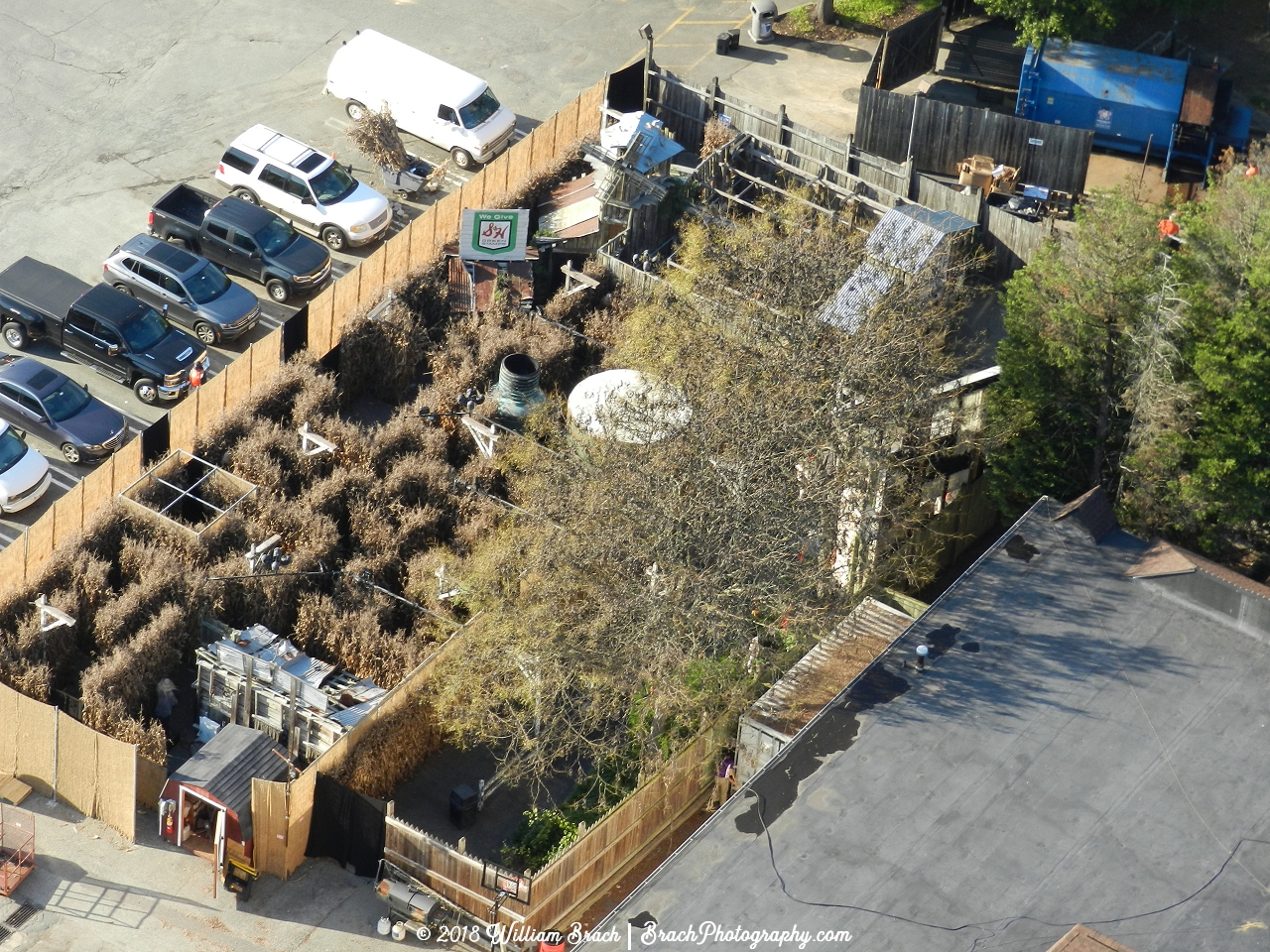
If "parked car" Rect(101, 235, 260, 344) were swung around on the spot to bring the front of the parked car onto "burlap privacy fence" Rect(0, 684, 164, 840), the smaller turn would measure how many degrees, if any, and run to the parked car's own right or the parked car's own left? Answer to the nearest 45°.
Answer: approximately 45° to the parked car's own right

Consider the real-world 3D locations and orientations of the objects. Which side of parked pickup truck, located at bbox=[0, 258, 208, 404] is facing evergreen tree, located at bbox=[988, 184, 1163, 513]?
front

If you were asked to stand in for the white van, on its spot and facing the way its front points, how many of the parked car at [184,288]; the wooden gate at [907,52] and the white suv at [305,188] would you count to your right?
2

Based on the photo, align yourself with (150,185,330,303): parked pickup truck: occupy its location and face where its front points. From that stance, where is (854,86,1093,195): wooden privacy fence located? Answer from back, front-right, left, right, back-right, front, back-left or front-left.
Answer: front-left

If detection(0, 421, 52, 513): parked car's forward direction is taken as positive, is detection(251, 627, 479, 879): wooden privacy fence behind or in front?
in front

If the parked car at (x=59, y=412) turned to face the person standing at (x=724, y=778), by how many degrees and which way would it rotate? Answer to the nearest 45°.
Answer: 0° — it already faces them

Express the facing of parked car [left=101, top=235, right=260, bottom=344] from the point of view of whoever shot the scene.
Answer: facing the viewer and to the right of the viewer

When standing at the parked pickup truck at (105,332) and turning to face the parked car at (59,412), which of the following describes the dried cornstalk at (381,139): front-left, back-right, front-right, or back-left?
back-left

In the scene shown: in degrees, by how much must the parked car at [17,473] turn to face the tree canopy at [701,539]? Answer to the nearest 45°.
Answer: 0° — it already faces it

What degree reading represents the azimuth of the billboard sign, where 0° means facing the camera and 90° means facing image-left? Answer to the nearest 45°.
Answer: approximately 0°
